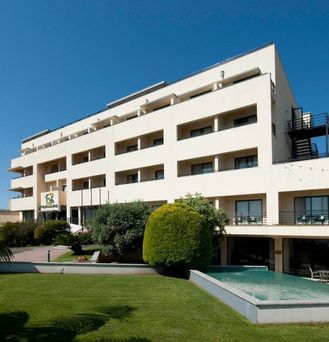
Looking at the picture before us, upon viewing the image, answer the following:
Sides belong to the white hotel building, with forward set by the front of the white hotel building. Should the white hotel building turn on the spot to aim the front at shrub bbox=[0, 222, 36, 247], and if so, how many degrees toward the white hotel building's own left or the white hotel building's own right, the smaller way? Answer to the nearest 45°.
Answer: approximately 90° to the white hotel building's own right

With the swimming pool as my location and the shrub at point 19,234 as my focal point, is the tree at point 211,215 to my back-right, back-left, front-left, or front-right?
front-right

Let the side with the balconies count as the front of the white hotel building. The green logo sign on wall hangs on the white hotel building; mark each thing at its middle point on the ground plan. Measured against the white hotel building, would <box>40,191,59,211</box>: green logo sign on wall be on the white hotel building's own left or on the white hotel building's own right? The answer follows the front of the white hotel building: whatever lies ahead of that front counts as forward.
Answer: on the white hotel building's own right

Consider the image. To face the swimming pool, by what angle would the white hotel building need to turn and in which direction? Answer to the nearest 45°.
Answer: approximately 45° to its left

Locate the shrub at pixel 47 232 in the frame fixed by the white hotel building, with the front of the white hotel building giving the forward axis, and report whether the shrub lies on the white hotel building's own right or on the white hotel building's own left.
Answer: on the white hotel building's own right

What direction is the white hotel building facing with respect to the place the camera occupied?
facing the viewer and to the left of the viewer
